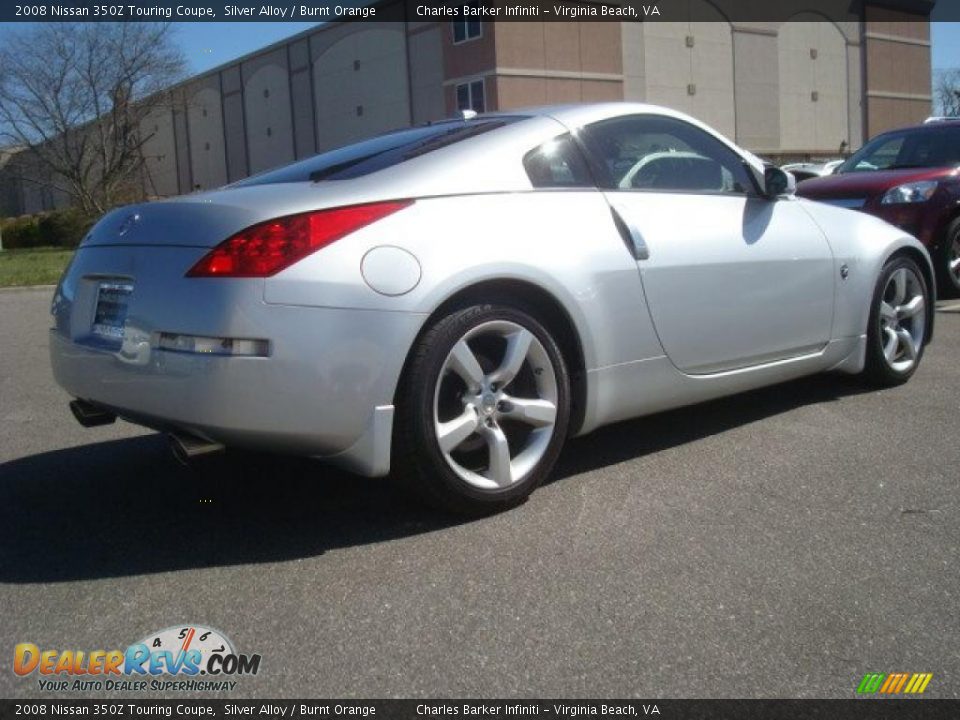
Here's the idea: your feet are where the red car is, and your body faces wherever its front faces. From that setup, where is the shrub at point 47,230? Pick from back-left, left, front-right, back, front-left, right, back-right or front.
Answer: right

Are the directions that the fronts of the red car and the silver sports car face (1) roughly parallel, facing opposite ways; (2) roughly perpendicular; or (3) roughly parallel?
roughly parallel, facing opposite ways

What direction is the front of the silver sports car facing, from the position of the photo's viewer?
facing away from the viewer and to the right of the viewer

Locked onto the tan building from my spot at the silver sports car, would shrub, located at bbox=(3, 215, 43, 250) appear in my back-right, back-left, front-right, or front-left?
front-left

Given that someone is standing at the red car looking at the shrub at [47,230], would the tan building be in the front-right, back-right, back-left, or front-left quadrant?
front-right

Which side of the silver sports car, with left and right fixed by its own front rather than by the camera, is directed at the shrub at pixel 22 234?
left

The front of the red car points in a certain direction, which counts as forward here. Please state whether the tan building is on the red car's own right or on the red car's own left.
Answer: on the red car's own right

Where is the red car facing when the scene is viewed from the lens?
facing the viewer and to the left of the viewer

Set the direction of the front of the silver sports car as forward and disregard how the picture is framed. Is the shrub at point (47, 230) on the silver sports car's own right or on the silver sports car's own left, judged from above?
on the silver sports car's own left

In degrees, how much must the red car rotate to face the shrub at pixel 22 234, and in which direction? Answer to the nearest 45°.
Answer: approximately 90° to its right

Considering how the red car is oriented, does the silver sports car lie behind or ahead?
ahead
